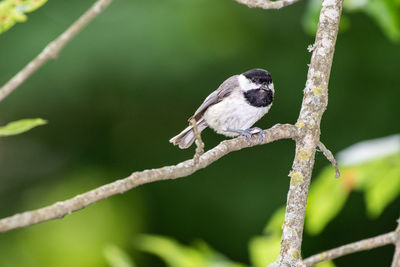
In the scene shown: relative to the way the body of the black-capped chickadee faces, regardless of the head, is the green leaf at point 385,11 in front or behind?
in front

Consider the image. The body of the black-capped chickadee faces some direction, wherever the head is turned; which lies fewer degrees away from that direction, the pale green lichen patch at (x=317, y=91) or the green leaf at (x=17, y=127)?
the pale green lichen patch

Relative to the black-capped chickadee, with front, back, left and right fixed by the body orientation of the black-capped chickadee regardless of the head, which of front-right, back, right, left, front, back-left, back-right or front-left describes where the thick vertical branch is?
front-left

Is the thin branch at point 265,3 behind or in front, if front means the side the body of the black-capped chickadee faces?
in front

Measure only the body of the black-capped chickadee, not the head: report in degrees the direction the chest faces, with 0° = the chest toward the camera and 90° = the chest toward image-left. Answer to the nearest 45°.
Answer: approximately 315°
